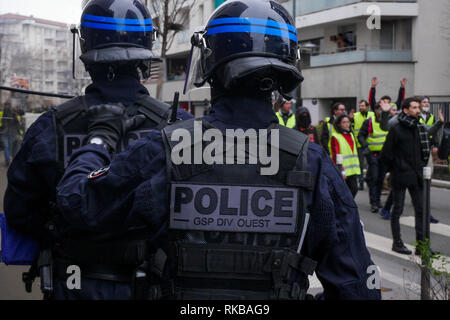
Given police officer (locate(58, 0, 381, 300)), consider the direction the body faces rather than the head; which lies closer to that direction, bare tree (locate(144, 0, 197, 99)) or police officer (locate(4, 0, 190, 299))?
the bare tree

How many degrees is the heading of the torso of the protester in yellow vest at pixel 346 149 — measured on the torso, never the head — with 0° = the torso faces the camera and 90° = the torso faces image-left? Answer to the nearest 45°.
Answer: approximately 315°

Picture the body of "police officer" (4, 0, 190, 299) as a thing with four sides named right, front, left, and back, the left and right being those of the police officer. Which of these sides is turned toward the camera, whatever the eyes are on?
back

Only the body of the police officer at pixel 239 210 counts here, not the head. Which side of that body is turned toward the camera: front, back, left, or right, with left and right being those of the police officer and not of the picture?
back

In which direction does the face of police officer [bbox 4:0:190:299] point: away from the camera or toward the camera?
away from the camera

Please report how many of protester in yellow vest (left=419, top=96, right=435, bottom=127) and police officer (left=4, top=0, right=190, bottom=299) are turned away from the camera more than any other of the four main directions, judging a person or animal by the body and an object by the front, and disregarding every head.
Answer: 1

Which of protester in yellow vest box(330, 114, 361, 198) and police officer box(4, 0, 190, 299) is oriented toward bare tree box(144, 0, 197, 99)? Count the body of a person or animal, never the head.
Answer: the police officer

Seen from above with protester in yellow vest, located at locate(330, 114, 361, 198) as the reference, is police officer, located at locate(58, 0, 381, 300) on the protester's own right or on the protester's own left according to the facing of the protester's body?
on the protester's own right

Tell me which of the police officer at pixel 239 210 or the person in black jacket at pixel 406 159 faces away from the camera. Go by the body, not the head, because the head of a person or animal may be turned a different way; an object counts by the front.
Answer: the police officer
